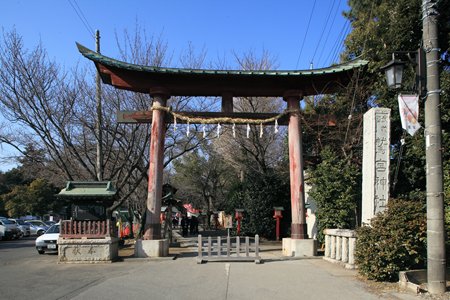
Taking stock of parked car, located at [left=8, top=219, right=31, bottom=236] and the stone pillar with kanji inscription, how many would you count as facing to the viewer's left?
0

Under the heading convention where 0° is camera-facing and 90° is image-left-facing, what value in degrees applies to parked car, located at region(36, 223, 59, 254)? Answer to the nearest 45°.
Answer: approximately 45°

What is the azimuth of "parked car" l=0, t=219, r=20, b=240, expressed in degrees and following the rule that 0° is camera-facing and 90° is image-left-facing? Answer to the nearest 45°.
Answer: approximately 315°

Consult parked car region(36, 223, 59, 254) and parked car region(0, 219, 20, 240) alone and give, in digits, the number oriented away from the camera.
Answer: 0

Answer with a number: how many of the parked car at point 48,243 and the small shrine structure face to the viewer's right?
0

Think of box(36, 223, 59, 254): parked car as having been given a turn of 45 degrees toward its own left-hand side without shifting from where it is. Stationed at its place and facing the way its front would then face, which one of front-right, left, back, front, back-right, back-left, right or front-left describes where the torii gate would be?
front-left

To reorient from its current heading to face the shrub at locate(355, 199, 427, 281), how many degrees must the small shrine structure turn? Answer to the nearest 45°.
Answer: approximately 45° to its left
